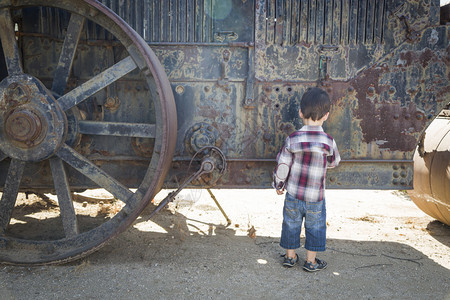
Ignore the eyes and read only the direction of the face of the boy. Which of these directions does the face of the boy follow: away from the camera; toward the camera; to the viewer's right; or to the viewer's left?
away from the camera

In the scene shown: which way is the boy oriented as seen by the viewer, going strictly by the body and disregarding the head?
away from the camera

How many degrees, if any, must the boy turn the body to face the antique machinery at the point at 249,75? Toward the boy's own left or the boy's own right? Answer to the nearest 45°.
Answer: approximately 45° to the boy's own left
